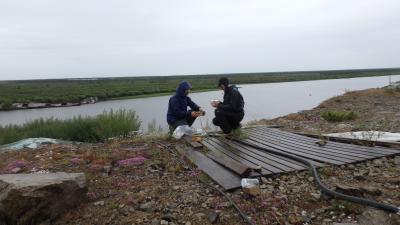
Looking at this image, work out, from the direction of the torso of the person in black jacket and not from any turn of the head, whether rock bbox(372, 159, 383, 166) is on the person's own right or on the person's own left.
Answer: on the person's own left

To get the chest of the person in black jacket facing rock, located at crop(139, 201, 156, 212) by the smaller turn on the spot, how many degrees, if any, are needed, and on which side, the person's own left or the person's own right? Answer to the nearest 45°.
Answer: approximately 90° to the person's own left

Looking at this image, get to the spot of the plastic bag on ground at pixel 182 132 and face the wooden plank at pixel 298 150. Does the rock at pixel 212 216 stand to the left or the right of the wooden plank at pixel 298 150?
right

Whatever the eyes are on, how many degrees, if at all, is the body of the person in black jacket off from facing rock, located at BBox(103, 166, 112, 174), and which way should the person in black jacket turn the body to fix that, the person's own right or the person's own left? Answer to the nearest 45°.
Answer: approximately 45° to the person's own left

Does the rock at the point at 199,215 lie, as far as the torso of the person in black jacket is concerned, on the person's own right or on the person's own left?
on the person's own left

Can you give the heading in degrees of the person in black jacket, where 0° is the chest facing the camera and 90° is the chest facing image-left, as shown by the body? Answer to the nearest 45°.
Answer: approximately 90°

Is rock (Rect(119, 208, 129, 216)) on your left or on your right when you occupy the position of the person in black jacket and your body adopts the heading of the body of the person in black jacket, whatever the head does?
on your left

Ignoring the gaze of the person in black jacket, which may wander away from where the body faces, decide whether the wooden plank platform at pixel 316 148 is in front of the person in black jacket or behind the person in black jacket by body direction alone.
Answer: behind
